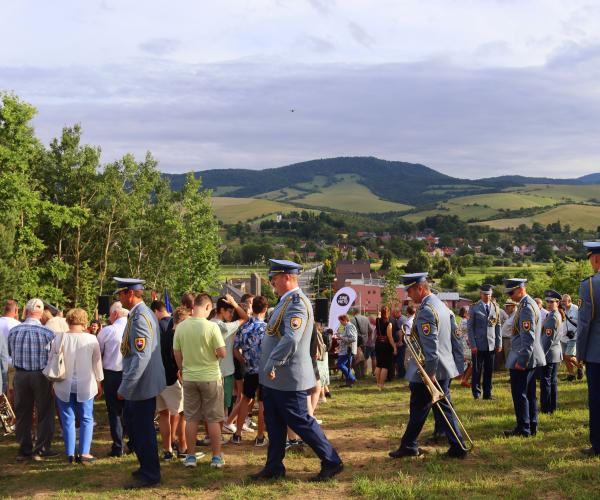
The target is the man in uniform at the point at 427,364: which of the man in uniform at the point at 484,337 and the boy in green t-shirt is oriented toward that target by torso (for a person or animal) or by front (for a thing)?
the man in uniform at the point at 484,337

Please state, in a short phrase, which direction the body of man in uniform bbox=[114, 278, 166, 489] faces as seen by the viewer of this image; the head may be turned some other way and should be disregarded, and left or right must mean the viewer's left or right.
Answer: facing to the left of the viewer

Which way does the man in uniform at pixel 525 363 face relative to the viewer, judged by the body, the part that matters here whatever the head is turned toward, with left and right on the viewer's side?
facing to the left of the viewer

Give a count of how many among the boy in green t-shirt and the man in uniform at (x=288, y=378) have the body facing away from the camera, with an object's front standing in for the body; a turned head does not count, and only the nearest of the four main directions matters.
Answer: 1

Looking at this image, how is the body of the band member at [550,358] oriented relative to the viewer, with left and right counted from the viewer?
facing to the left of the viewer

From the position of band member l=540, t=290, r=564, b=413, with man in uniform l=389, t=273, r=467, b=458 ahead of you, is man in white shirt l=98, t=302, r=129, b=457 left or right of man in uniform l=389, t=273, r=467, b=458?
right

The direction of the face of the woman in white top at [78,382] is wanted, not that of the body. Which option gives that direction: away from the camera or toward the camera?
away from the camera

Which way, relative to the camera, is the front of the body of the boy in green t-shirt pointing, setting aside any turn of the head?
away from the camera

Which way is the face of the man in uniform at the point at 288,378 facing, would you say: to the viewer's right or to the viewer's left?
to the viewer's left

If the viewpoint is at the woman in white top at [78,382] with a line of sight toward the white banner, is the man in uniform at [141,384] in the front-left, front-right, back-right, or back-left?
back-right

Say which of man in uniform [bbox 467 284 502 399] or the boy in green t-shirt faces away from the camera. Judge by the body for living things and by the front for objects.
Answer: the boy in green t-shirt
